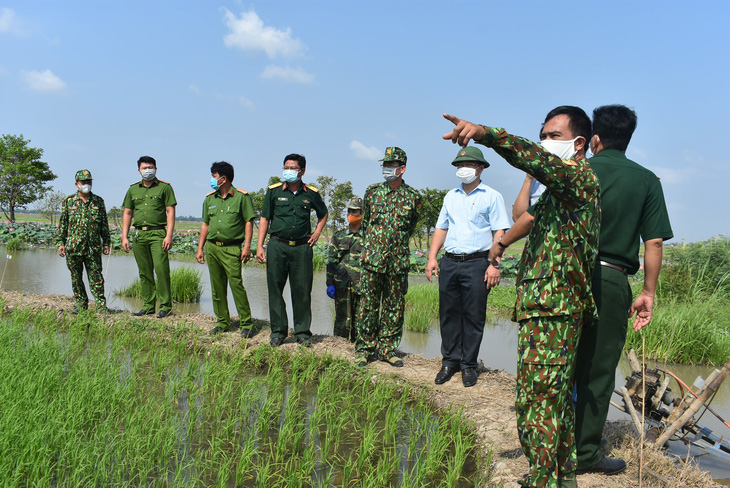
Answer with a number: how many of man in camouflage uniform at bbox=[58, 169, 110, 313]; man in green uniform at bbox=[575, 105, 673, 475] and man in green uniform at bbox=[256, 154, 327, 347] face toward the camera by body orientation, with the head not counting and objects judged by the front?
2

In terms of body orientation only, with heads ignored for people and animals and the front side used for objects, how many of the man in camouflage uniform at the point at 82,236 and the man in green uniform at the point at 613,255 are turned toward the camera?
1

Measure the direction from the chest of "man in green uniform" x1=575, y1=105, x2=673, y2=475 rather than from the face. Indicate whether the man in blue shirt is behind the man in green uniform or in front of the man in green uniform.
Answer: in front

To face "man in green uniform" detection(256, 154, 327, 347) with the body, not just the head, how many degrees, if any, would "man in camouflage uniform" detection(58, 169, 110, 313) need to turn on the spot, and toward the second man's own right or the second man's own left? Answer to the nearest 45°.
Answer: approximately 45° to the second man's own left

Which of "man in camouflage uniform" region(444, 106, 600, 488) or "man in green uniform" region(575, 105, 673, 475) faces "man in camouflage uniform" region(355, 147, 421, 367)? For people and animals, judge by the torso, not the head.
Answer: the man in green uniform

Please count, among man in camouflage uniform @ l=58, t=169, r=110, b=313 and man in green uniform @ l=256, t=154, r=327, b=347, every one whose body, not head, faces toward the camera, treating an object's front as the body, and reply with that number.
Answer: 2

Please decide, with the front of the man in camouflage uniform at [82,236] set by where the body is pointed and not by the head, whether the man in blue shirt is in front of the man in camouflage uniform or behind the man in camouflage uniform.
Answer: in front

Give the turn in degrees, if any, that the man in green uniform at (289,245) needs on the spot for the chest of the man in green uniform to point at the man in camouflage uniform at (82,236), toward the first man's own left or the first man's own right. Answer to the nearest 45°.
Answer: approximately 135° to the first man's own right

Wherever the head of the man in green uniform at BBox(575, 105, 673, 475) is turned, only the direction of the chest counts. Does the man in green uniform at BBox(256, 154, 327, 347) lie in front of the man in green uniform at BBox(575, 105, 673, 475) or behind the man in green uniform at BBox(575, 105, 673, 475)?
in front

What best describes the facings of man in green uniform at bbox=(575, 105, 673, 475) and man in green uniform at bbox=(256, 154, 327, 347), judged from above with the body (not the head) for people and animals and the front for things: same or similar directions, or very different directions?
very different directions

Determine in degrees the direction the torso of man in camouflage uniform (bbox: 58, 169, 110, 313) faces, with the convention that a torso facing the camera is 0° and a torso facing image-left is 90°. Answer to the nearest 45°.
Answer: approximately 0°
